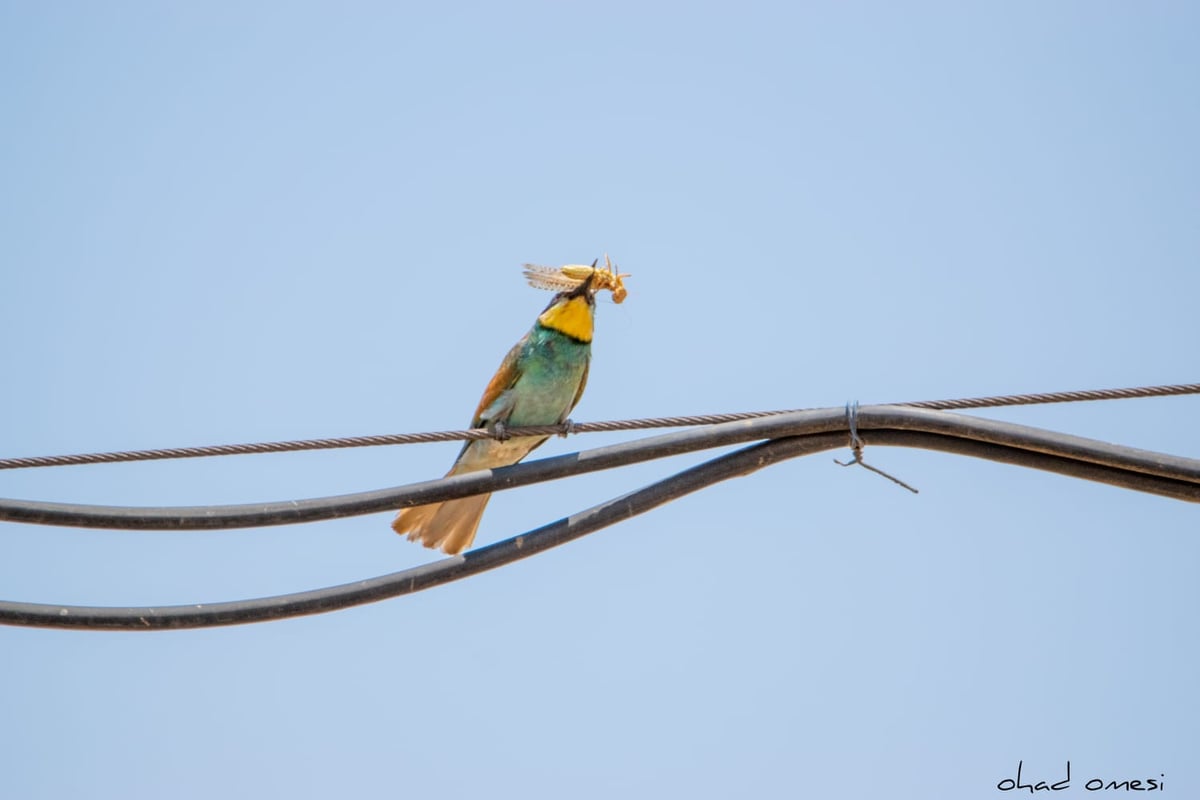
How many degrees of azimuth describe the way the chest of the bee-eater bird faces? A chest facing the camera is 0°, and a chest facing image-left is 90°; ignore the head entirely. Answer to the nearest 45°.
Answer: approximately 315°

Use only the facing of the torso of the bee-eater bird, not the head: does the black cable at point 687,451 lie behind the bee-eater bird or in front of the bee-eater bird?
in front
